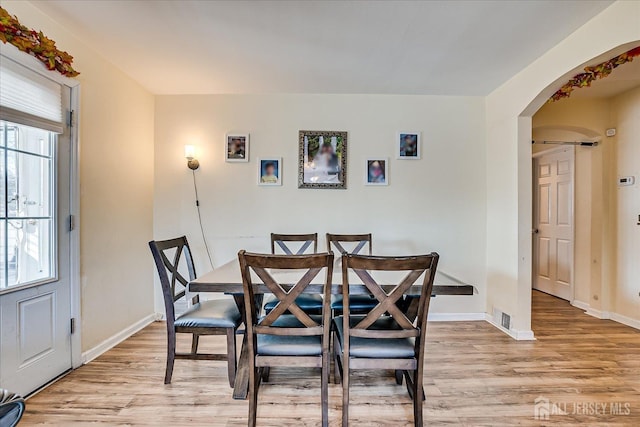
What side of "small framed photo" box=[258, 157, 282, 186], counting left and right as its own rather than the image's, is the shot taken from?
front

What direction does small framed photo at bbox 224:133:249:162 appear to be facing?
toward the camera

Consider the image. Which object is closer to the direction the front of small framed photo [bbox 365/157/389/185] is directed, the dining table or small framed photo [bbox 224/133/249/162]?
the dining table

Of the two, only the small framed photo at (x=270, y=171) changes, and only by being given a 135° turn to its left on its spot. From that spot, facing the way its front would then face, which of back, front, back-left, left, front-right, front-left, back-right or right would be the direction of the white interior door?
front-right

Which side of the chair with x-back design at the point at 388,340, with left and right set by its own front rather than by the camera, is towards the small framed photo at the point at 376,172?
front

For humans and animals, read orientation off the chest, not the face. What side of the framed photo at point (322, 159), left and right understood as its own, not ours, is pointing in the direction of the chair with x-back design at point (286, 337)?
front

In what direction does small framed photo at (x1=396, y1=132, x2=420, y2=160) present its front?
toward the camera

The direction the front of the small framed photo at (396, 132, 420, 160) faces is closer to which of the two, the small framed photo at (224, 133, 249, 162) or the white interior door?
the small framed photo

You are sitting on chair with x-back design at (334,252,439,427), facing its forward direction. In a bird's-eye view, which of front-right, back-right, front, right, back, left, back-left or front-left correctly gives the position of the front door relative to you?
left

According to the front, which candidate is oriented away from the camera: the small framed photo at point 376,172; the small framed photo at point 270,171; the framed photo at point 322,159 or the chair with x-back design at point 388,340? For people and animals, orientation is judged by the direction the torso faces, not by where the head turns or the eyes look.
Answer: the chair with x-back design

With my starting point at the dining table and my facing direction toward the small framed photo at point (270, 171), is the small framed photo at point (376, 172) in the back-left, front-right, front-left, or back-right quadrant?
front-right

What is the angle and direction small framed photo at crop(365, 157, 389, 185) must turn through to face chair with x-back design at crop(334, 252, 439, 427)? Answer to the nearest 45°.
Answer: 0° — it already faces it

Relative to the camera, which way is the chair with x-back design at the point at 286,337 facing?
away from the camera

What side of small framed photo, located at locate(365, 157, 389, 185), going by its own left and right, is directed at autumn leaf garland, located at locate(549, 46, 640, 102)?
left

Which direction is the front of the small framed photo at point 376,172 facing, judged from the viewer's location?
facing the viewer

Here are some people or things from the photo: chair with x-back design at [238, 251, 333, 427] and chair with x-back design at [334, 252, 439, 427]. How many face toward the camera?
0

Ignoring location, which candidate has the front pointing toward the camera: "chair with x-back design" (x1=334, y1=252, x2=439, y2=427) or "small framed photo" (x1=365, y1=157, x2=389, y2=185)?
the small framed photo

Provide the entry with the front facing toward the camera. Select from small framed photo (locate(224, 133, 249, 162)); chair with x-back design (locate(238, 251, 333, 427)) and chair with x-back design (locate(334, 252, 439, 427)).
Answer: the small framed photo
